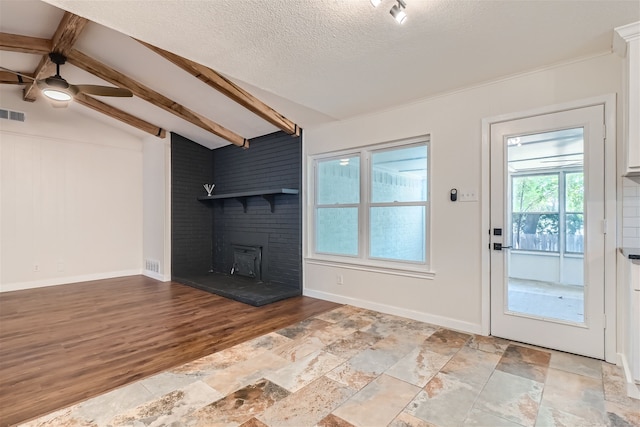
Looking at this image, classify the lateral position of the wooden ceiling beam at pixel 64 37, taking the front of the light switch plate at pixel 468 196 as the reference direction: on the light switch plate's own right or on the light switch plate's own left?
on the light switch plate's own right

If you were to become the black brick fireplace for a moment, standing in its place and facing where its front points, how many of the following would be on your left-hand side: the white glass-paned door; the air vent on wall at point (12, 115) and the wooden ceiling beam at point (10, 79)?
1

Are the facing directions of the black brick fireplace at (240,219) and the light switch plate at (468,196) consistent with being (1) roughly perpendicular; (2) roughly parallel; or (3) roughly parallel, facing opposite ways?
roughly parallel

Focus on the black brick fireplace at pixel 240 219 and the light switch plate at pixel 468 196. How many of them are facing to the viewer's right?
0

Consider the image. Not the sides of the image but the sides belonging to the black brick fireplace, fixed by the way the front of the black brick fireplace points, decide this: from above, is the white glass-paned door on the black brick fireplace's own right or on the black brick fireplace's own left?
on the black brick fireplace's own left

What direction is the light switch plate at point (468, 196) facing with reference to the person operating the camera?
facing the viewer

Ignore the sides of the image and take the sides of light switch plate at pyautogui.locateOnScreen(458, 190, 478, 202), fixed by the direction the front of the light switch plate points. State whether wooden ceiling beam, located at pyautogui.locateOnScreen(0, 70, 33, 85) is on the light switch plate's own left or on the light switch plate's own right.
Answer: on the light switch plate's own right

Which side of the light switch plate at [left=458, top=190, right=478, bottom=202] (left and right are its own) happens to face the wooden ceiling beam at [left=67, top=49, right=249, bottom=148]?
right

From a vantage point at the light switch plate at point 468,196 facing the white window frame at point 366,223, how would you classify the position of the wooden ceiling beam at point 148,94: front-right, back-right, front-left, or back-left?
front-left

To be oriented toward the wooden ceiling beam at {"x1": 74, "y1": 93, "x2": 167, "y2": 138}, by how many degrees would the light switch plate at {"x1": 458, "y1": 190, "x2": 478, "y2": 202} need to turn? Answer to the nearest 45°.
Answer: approximately 90° to its right

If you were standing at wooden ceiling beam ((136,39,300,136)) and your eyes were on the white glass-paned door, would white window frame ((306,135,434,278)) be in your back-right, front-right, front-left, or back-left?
front-left

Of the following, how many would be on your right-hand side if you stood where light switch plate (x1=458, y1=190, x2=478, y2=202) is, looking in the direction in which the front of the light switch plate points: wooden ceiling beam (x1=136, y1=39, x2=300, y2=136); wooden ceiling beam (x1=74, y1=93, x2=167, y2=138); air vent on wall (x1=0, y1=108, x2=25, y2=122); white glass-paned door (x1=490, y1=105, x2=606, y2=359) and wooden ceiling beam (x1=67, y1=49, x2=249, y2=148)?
4

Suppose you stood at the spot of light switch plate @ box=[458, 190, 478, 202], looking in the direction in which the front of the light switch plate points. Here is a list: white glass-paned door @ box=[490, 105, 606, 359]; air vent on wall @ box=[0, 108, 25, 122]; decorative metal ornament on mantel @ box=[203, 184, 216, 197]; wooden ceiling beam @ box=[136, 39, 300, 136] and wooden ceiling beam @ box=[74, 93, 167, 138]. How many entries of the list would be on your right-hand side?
4

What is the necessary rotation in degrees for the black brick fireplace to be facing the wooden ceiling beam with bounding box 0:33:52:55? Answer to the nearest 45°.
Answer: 0° — it already faces it

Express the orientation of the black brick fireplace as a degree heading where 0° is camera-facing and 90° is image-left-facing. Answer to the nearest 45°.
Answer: approximately 45°

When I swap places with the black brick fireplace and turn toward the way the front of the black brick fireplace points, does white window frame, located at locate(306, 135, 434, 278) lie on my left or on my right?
on my left

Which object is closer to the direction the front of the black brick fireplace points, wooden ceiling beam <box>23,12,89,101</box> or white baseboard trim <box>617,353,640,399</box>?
the wooden ceiling beam
